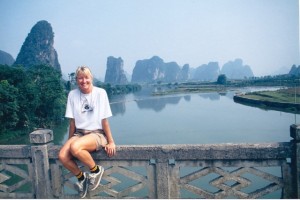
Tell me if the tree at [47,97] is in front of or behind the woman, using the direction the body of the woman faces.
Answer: behind

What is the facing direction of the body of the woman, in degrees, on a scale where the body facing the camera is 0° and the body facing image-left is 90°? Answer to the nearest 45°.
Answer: approximately 0°

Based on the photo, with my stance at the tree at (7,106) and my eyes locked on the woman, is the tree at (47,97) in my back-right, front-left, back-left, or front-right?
back-left

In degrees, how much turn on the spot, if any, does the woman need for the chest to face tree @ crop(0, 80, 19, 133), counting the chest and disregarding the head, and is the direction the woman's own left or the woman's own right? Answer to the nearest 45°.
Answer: approximately 180°

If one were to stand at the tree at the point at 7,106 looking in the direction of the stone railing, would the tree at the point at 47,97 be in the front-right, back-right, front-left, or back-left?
back-left
